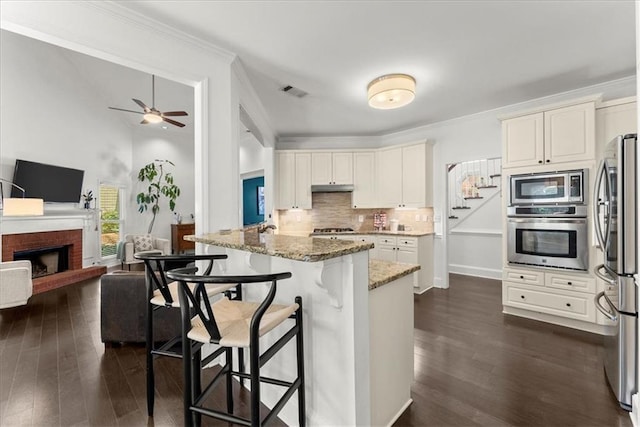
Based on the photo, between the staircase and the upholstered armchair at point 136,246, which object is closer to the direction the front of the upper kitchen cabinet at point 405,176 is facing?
the upholstered armchair

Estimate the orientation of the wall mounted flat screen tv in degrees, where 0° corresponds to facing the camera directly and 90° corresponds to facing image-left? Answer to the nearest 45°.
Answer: approximately 315°

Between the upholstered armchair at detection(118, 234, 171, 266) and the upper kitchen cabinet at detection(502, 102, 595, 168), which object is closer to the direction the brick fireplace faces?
the upper kitchen cabinet

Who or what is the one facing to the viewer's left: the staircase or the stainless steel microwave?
the staircase

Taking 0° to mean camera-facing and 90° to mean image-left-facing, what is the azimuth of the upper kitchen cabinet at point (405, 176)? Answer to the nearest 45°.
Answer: approximately 45°

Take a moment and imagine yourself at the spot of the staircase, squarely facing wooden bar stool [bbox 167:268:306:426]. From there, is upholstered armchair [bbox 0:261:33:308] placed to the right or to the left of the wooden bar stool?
right

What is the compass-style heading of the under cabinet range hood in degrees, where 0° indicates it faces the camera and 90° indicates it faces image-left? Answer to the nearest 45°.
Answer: approximately 0°

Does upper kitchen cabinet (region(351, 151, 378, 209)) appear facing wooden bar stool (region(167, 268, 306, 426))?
yes

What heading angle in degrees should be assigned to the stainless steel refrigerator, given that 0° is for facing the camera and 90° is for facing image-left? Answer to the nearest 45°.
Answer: approximately 45°
